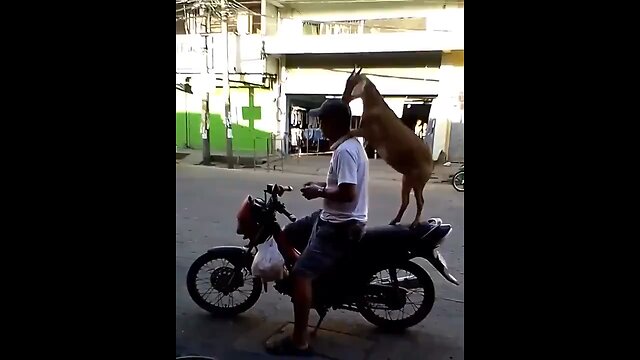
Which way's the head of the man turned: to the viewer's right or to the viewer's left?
to the viewer's left

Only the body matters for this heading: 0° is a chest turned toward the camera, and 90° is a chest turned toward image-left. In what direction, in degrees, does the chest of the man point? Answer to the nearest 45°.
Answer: approximately 90°

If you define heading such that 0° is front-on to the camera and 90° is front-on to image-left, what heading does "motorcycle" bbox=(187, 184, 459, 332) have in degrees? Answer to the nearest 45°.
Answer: approximately 90°
